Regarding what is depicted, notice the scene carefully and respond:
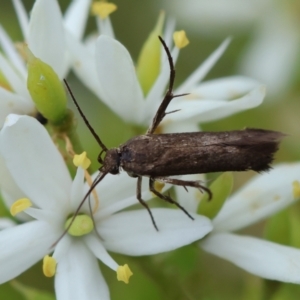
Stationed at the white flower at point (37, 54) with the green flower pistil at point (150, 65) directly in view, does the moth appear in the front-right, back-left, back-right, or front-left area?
front-right

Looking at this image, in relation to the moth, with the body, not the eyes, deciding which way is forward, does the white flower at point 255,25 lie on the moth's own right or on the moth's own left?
on the moth's own right

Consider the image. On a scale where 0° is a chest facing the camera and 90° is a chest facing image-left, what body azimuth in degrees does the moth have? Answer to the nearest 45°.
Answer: approximately 90°
